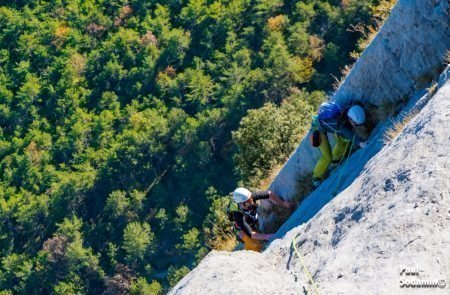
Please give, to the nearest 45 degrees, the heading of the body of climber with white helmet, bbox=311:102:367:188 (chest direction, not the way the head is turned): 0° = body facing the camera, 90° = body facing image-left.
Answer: approximately 270°
